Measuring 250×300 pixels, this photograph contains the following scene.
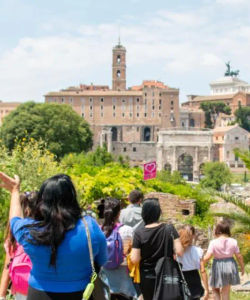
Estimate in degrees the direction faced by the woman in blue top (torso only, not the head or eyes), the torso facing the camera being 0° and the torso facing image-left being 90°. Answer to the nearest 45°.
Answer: approximately 180°

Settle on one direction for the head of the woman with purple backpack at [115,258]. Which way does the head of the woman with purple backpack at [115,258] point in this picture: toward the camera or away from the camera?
away from the camera

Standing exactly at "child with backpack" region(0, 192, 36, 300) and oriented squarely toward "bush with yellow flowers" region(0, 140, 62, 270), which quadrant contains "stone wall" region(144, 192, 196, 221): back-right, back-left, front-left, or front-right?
front-right

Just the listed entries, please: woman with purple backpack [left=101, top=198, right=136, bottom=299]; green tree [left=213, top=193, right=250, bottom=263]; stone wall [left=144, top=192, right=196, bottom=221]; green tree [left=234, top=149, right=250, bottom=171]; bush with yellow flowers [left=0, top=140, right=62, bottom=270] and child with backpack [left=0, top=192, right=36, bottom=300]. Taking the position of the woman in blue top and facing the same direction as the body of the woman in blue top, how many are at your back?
0

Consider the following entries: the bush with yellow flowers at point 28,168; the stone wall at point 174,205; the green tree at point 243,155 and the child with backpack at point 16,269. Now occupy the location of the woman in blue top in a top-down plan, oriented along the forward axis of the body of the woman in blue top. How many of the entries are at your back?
0

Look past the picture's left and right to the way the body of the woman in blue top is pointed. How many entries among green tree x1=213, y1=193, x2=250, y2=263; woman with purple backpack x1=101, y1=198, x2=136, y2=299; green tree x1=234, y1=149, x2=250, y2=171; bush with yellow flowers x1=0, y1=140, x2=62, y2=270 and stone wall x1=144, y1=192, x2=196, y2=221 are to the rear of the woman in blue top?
0

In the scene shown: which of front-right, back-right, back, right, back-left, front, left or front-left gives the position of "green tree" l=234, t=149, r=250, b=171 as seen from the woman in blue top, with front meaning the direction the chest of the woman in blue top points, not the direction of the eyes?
front-right

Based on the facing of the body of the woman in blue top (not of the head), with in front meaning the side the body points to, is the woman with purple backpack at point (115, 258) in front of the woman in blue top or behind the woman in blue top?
in front

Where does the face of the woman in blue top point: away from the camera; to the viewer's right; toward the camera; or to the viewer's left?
away from the camera

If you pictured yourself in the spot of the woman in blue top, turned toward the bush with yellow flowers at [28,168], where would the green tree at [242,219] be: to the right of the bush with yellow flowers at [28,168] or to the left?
right

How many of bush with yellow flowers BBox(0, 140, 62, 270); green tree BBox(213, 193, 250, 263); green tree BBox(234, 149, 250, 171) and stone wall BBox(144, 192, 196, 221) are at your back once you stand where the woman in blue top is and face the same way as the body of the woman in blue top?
0

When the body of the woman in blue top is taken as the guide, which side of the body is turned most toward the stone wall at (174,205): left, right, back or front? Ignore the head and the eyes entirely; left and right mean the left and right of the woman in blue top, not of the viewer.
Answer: front

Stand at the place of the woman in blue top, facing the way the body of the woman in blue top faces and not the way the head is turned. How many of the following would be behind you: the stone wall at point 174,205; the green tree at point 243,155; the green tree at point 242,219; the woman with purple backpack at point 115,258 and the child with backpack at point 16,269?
0

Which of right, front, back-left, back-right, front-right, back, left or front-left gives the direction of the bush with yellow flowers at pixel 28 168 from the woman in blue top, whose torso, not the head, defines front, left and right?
front
